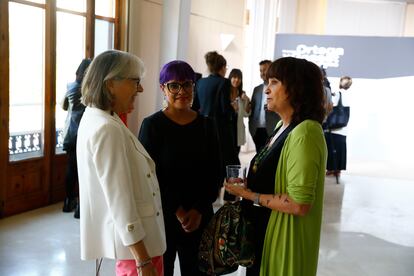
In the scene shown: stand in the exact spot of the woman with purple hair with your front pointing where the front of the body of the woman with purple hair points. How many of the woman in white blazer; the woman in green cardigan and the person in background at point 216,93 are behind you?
1

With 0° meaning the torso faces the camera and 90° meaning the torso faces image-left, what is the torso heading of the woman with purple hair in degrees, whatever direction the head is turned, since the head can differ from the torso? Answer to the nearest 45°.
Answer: approximately 0°

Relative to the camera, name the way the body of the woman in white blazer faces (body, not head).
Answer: to the viewer's right

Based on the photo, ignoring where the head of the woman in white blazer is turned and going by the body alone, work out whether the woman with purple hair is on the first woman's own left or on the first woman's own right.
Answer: on the first woman's own left

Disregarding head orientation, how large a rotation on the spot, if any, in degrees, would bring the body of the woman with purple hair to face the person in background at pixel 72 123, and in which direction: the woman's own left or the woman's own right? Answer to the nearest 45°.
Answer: approximately 135° to the woman's own right

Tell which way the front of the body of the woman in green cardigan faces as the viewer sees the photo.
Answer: to the viewer's left

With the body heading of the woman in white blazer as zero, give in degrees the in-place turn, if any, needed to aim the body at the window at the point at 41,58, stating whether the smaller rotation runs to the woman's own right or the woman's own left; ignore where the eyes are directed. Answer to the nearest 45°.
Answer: approximately 90° to the woman's own left

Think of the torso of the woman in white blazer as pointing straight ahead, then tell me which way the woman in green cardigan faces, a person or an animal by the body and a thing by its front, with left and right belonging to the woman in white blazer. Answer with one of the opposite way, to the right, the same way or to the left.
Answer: the opposite way

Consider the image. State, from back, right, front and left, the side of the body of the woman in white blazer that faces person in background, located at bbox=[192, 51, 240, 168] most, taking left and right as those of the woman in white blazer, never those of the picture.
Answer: left

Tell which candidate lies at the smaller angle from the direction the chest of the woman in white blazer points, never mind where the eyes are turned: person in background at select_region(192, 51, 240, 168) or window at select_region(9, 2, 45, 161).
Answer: the person in background

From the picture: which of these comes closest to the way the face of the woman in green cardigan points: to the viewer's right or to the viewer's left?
to the viewer's left

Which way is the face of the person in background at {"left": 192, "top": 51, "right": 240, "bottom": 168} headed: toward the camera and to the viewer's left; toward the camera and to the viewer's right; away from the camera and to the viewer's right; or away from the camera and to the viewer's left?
away from the camera and to the viewer's right

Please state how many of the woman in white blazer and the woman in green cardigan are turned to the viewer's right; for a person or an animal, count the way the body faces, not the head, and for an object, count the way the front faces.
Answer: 1
